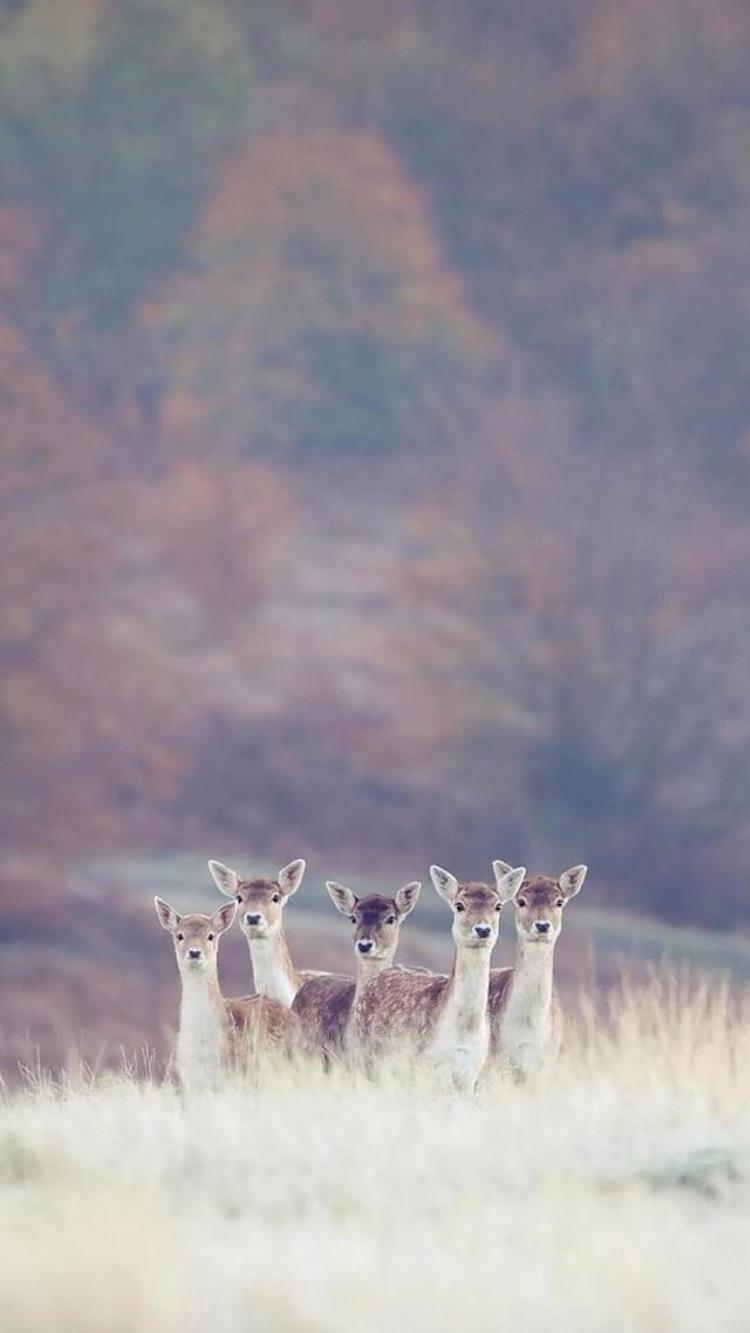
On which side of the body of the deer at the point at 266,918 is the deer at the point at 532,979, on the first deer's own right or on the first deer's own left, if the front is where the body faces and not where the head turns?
on the first deer's own left

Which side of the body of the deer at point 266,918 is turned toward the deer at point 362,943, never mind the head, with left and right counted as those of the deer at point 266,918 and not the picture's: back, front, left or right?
left

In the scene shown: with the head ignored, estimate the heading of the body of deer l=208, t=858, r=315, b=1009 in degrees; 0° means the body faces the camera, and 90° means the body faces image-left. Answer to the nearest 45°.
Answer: approximately 45°

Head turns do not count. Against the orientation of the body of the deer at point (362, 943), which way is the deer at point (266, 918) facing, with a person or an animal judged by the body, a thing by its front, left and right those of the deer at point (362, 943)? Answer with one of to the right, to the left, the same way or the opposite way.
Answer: to the right

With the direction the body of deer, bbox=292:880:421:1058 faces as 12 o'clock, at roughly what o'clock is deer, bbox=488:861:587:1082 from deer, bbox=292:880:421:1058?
deer, bbox=488:861:587:1082 is roughly at 11 o'clock from deer, bbox=292:880:421:1058.
